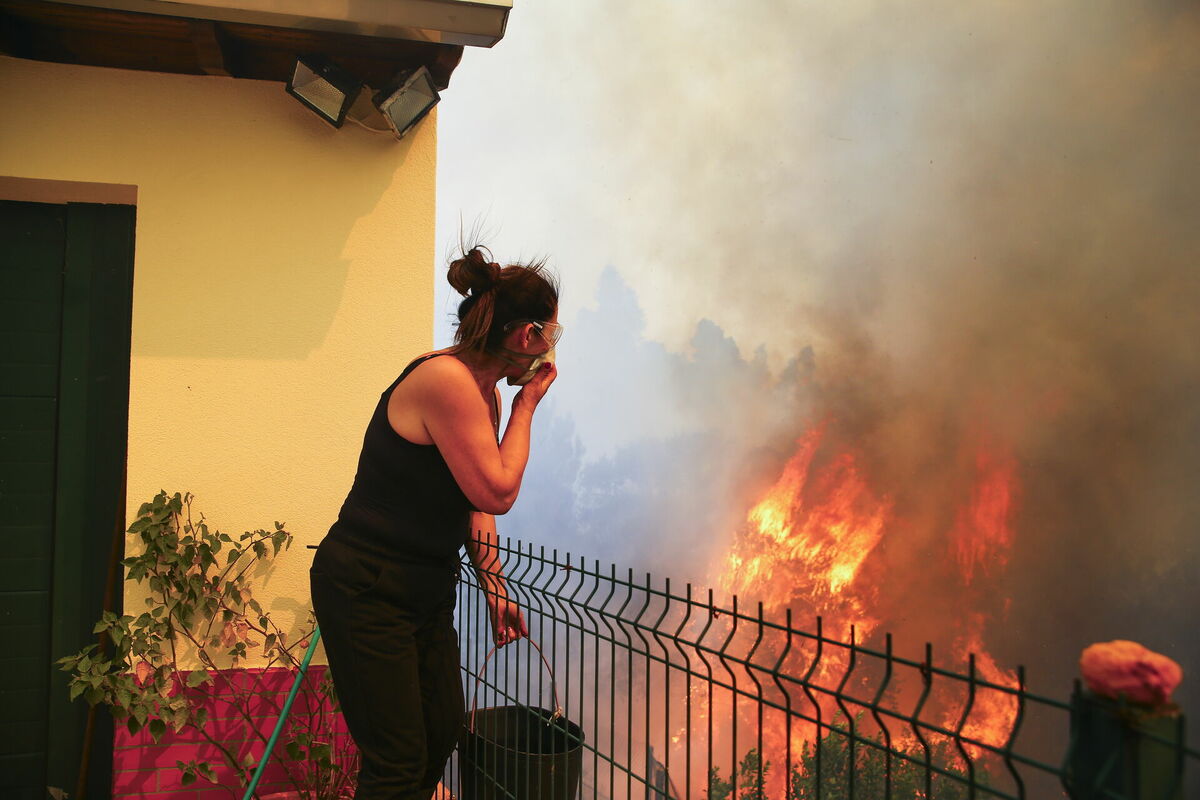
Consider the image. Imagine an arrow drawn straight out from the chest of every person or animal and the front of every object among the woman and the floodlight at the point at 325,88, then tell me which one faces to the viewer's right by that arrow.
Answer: the woman

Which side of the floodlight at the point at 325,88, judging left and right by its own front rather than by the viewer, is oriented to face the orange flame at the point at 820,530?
back

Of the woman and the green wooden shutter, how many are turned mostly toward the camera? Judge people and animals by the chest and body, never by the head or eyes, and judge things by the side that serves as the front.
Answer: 1

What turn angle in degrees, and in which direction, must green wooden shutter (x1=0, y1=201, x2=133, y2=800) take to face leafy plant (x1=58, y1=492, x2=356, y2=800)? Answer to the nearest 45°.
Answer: approximately 45° to its left

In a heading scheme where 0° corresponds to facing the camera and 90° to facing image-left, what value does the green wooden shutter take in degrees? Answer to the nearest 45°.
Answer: approximately 0°

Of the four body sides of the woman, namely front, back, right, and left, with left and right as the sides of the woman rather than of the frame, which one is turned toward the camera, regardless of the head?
right

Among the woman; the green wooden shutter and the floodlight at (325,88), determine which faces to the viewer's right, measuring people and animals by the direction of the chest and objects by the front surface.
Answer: the woman
